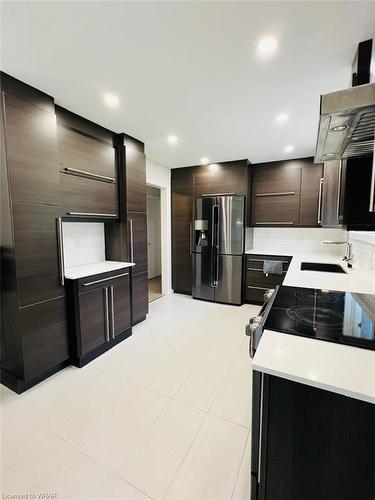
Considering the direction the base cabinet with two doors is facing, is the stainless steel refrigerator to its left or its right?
on its left

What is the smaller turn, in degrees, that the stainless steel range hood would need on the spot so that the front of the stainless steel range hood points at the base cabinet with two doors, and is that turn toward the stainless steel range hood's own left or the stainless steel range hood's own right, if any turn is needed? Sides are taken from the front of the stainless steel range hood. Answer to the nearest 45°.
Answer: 0° — it already faces it

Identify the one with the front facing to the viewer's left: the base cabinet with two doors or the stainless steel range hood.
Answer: the stainless steel range hood

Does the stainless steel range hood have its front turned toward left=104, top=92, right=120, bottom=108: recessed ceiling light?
yes

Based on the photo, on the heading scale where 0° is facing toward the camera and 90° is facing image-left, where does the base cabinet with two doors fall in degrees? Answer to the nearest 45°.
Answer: approximately 315°

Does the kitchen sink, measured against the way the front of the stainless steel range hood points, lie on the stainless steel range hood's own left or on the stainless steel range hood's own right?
on the stainless steel range hood's own right

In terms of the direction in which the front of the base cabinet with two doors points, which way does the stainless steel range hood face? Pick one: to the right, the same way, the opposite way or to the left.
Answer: the opposite way

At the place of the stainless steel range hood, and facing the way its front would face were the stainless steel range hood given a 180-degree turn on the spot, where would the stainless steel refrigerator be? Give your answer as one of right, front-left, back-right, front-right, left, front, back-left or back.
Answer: back-left

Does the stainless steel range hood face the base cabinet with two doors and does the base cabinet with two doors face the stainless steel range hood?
yes

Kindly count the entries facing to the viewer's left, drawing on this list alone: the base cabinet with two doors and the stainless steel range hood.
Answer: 1

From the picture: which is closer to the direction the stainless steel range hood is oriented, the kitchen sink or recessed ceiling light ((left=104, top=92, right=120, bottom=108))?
the recessed ceiling light

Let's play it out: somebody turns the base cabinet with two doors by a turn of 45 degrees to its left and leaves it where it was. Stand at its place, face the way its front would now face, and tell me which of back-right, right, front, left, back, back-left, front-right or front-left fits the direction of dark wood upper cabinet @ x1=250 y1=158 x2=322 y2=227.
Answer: front

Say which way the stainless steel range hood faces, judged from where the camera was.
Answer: facing to the left of the viewer
